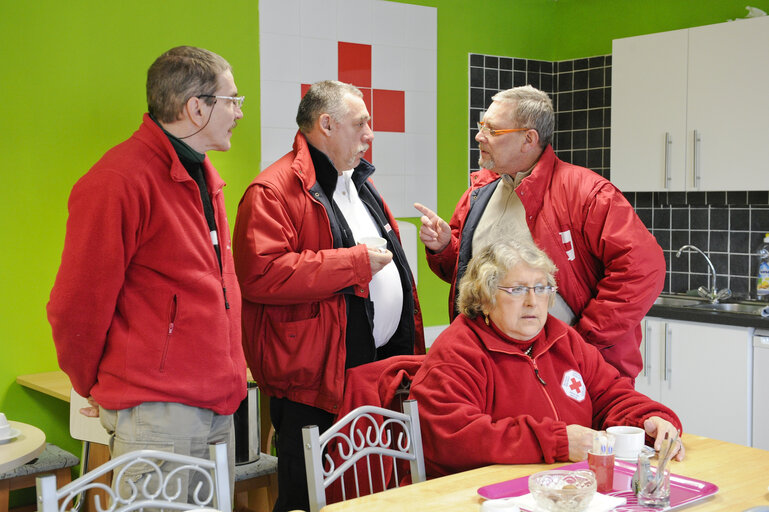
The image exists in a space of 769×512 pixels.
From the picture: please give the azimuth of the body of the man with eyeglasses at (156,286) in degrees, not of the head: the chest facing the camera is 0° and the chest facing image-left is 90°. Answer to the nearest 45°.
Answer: approximately 270°

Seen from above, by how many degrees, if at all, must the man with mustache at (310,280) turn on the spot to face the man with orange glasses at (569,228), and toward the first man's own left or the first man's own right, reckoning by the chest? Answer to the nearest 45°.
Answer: approximately 45° to the first man's own left

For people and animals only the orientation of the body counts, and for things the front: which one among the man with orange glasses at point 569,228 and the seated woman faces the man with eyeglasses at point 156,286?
the man with orange glasses

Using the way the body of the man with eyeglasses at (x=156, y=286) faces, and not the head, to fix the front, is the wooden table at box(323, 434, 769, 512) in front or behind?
in front

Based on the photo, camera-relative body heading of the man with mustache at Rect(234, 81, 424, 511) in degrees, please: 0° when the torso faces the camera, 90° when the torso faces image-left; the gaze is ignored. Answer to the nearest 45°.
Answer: approximately 315°

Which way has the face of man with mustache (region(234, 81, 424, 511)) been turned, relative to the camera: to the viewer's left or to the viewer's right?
to the viewer's right

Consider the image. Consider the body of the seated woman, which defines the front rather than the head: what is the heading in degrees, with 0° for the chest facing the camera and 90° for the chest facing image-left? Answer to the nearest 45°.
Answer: approximately 315°

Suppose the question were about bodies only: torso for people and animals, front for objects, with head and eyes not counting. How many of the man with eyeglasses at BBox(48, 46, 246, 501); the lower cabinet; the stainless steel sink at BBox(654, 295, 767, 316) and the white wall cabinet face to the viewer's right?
1

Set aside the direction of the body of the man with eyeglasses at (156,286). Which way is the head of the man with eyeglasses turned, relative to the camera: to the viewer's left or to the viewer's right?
to the viewer's right

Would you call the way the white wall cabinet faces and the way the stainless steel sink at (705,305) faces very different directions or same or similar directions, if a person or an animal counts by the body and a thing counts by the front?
same or similar directions

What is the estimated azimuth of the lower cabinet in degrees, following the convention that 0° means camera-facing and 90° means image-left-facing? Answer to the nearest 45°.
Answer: approximately 45°

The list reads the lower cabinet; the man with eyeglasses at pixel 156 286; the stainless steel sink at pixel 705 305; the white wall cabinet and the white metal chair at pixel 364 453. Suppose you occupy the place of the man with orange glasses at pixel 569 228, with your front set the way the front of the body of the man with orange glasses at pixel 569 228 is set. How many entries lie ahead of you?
2
